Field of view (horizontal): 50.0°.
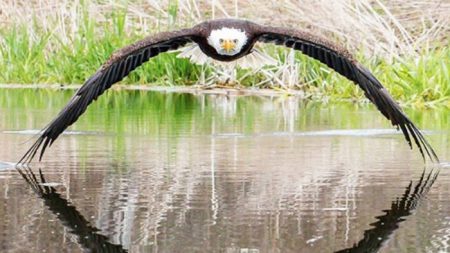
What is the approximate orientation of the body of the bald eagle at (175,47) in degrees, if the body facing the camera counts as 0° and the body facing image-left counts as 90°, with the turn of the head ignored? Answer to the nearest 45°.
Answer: approximately 0°
